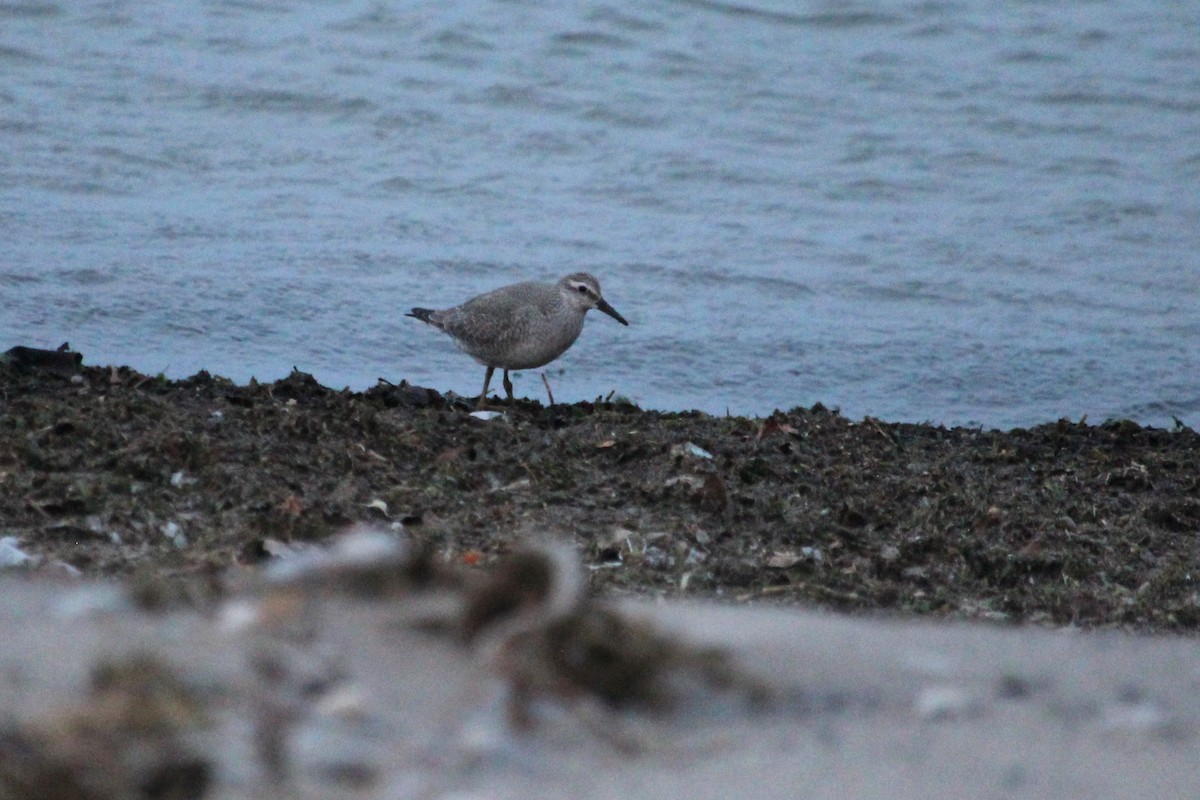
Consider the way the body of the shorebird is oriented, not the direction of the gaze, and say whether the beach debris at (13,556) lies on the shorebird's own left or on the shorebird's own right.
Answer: on the shorebird's own right

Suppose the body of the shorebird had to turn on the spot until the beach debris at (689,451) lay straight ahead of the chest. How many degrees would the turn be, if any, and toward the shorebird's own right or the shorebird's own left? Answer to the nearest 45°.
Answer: approximately 90° to the shorebird's own right

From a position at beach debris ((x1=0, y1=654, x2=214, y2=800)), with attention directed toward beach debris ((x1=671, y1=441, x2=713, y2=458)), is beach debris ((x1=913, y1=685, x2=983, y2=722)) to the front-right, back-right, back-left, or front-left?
front-right

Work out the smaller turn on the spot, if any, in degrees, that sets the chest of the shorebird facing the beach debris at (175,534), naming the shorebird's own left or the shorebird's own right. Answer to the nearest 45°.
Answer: approximately 90° to the shorebird's own right

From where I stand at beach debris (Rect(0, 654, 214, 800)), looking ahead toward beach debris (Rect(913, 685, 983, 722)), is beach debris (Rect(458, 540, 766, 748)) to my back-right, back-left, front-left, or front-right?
front-left

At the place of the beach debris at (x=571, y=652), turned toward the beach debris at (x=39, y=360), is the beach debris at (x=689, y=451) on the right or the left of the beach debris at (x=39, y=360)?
right

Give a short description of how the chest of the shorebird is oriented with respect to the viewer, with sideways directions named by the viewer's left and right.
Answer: facing to the right of the viewer

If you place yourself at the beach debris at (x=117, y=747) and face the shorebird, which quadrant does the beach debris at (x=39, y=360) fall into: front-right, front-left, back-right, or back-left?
front-left

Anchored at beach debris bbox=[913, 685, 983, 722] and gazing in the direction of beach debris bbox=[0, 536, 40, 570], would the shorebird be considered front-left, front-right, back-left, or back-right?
front-right

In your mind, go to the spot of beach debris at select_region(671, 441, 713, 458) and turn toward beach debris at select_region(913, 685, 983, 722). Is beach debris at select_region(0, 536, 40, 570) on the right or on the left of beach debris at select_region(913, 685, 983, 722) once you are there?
right

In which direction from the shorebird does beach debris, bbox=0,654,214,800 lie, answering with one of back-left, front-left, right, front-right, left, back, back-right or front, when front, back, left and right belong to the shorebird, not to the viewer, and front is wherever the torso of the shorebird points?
right
